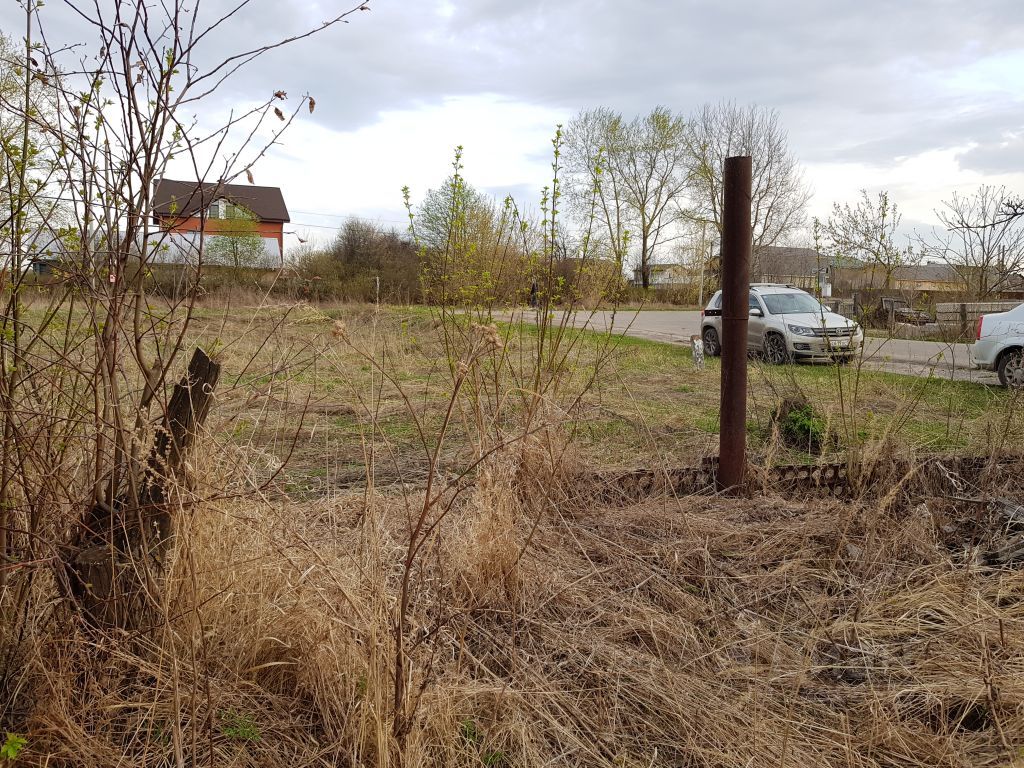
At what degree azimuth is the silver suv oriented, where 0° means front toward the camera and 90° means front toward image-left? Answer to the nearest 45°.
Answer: approximately 315°

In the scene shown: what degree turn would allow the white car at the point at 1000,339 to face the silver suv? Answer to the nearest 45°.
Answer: approximately 135° to its left

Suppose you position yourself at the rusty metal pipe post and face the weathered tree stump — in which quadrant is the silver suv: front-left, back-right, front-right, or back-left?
back-right
